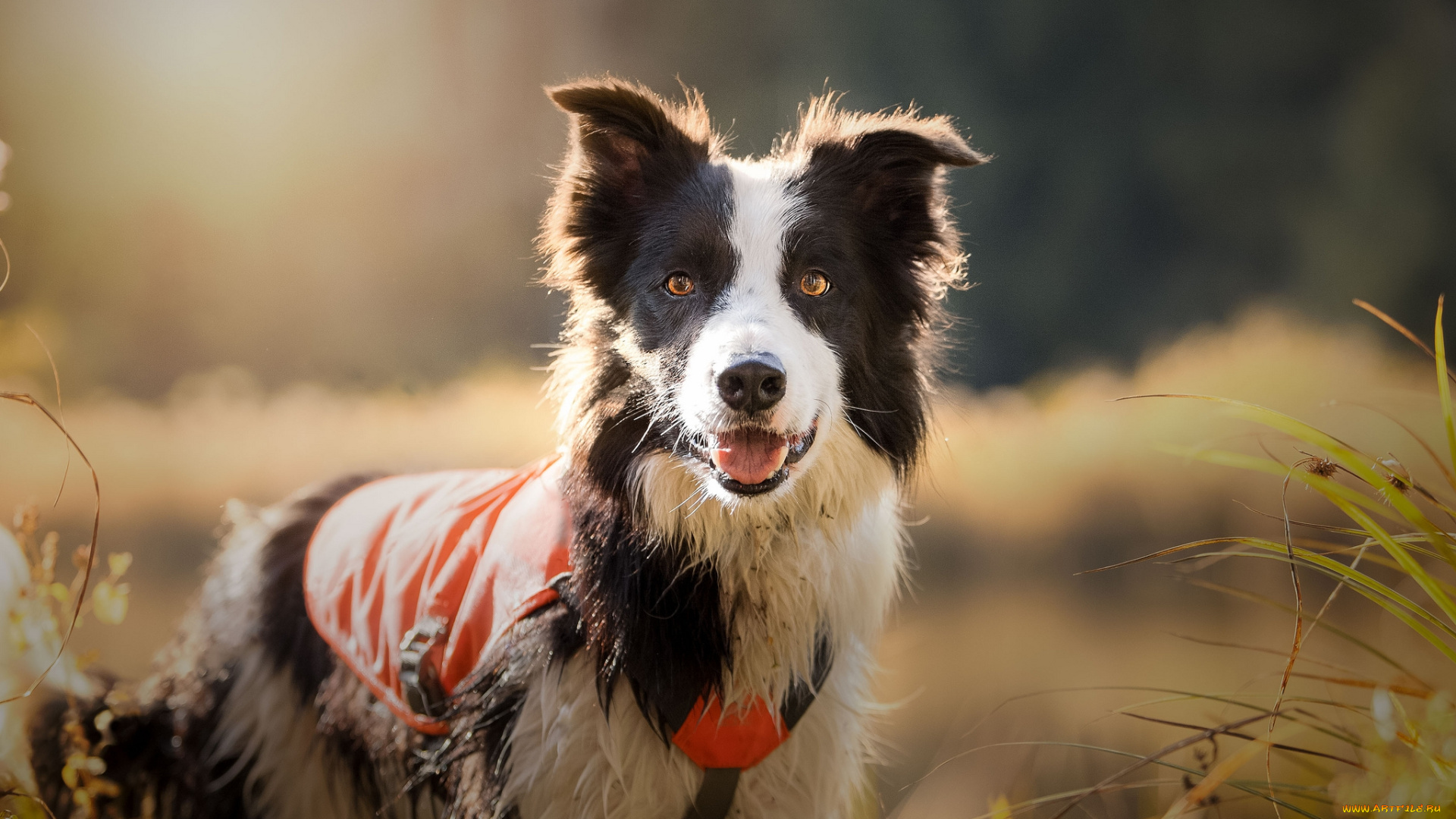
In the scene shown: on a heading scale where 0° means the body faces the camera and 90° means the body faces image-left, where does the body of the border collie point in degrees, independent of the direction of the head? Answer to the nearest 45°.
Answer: approximately 315°
